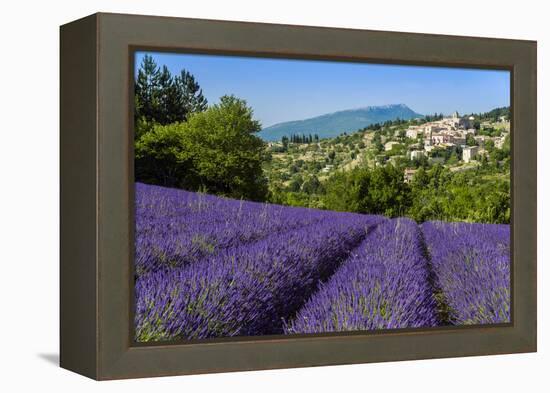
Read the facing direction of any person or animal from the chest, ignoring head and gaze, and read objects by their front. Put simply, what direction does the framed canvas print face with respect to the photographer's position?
facing the viewer and to the right of the viewer
